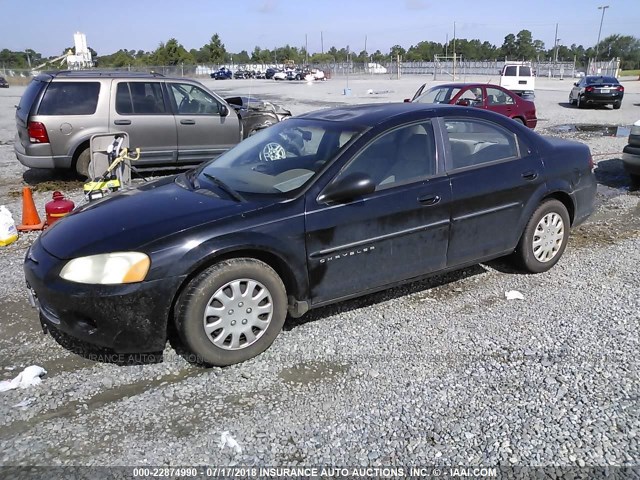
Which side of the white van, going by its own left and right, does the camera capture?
back

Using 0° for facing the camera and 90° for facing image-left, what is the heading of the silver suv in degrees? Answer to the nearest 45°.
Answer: approximately 270°

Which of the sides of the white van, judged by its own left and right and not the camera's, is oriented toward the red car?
back

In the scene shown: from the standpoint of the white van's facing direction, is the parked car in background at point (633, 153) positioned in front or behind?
behind

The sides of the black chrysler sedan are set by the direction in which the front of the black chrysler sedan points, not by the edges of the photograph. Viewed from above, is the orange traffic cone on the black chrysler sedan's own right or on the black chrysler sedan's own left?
on the black chrysler sedan's own right

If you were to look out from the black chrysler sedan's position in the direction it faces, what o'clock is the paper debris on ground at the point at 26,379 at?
The paper debris on ground is roughly at 1 o'clock from the black chrysler sedan.

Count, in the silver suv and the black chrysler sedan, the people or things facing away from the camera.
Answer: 0

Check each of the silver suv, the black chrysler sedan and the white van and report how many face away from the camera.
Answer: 1

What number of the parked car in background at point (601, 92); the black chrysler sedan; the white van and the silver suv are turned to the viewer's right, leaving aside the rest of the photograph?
1

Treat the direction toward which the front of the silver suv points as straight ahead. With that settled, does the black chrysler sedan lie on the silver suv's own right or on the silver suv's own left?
on the silver suv's own right

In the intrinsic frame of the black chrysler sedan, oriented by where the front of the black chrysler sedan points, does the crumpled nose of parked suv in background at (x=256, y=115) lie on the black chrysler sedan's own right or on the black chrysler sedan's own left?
on the black chrysler sedan's own right

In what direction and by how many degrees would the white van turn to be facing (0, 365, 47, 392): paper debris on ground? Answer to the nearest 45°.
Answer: approximately 180°

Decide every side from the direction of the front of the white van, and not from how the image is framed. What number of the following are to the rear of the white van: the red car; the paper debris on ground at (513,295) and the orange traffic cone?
3

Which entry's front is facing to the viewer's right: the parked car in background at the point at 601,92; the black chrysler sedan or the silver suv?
the silver suv

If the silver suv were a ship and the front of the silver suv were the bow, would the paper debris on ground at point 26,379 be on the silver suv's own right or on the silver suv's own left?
on the silver suv's own right

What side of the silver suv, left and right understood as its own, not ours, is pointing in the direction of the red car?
front

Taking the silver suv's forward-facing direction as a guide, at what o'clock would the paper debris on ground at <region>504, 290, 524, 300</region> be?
The paper debris on ground is roughly at 2 o'clock from the silver suv.
